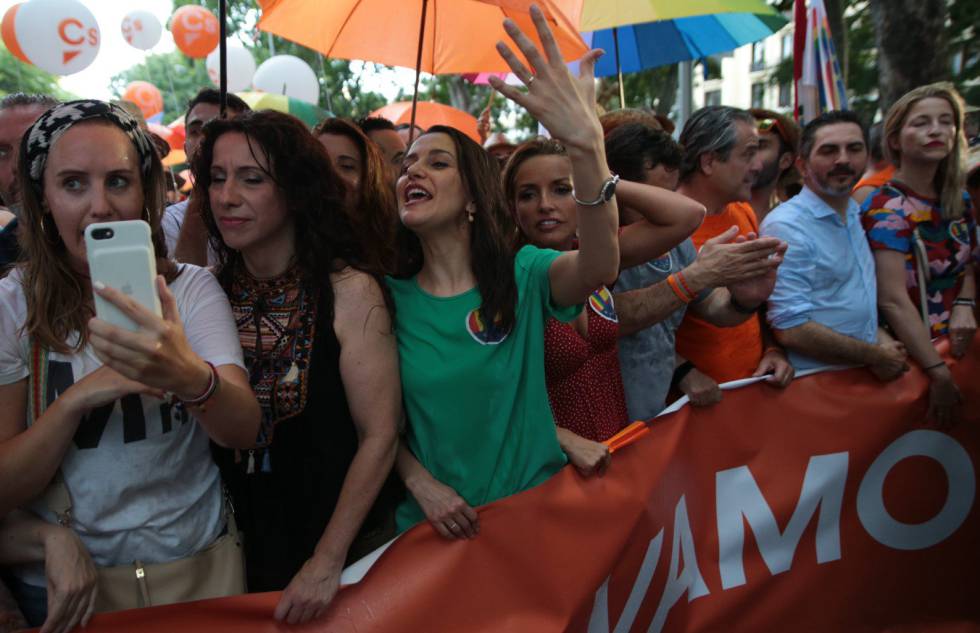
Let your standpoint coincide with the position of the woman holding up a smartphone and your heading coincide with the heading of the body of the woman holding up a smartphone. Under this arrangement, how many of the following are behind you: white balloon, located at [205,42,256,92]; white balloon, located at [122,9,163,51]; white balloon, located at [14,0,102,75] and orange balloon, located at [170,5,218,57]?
4

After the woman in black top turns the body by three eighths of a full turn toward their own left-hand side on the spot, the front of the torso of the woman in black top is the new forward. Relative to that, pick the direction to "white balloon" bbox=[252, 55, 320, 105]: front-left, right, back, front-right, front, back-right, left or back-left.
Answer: left

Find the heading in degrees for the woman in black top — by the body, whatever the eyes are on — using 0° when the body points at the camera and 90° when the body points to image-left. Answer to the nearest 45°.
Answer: approximately 45°

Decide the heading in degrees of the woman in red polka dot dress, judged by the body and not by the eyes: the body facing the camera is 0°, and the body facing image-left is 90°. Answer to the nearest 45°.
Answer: approximately 0°

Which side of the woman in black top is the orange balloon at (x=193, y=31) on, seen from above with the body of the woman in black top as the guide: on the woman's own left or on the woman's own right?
on the woman's own right

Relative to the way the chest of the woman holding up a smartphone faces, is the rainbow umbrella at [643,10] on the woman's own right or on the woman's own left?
on the woman's own left

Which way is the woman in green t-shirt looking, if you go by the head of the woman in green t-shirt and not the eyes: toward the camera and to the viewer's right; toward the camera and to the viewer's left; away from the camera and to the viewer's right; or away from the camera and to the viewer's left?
toward the camera and to the viewer's left
